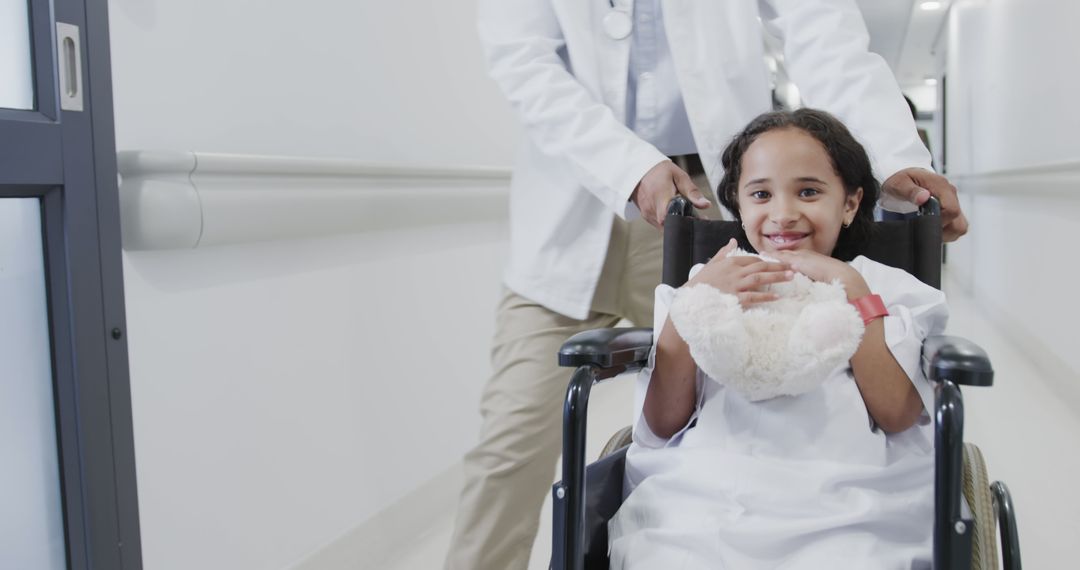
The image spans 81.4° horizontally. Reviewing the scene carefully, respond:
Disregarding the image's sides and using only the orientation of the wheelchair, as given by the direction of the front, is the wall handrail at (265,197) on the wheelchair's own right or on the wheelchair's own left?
on the wheelchair's own right

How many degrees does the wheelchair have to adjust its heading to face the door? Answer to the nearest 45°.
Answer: approximately 90° to its right

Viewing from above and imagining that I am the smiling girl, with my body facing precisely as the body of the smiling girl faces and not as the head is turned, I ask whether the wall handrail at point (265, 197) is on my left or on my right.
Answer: on my right

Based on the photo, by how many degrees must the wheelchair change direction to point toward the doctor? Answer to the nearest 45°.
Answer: approximately 135° to its right

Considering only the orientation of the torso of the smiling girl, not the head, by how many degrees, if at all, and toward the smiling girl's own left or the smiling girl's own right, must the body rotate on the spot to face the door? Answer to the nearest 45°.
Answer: approximately 90° to the smiling girl's own right

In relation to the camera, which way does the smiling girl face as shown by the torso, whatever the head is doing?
toward the camera

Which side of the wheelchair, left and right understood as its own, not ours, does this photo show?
front
